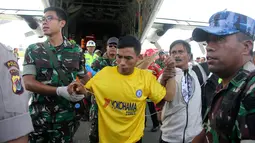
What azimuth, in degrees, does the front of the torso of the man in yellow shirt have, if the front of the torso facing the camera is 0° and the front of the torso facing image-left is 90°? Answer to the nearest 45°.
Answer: approximately 0°

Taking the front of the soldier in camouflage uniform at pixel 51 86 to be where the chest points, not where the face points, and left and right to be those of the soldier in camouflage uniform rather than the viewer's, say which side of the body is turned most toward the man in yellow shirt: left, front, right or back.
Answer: left

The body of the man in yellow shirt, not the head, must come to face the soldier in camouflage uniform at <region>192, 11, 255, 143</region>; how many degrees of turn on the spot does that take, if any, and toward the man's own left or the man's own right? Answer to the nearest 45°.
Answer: approximately 45° to the man's own left

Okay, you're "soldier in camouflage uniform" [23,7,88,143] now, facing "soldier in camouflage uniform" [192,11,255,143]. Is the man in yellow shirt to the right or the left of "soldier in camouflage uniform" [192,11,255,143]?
left

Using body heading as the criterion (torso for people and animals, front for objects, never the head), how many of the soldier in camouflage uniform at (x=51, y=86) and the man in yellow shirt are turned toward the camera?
2

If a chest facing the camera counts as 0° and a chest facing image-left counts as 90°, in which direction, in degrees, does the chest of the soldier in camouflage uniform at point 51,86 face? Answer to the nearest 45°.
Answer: approximately 0°

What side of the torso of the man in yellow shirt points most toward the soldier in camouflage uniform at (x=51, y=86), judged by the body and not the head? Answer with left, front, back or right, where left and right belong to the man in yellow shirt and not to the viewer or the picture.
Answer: right

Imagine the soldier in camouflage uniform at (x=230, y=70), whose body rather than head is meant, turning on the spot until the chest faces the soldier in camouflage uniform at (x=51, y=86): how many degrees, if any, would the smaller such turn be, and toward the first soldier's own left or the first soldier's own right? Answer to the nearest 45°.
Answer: approximately 45° to the first soldier's own right
